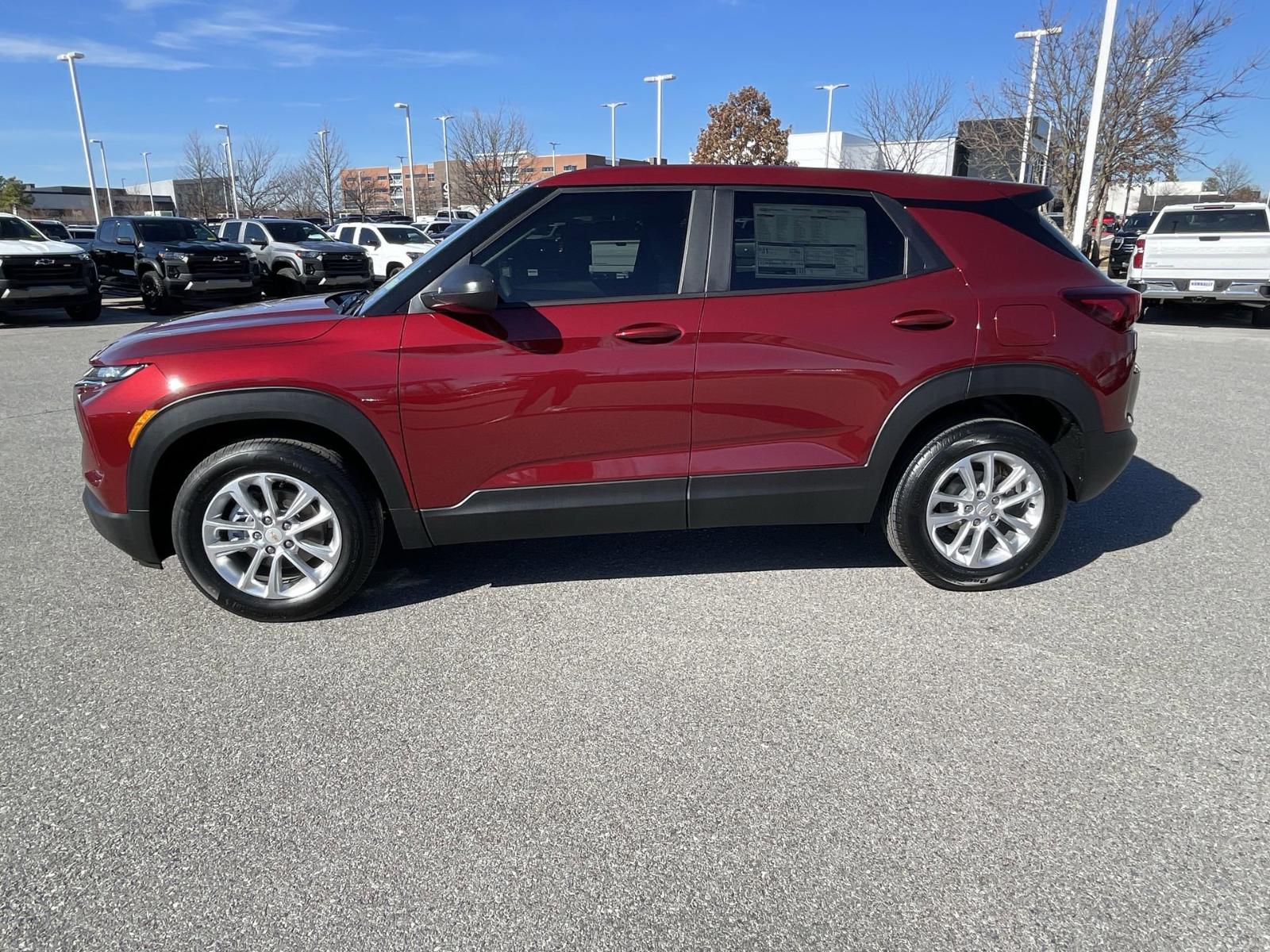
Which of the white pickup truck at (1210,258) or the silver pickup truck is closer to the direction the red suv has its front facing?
the silver pickup truck

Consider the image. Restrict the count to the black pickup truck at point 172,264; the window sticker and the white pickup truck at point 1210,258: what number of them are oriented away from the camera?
1

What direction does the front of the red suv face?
to the viewer's left

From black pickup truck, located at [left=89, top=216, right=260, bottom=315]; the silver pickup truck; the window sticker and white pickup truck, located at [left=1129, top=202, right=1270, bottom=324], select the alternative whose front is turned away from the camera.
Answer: the white pickup truck

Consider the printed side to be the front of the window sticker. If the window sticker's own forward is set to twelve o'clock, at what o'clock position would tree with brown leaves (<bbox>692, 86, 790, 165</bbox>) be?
The tree with brown leaves is roughly at 6 o'clock from the window sticker.

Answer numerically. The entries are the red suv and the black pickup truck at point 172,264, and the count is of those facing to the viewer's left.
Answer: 1

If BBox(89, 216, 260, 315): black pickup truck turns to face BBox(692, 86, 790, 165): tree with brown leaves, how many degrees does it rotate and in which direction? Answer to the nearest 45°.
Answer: approximately 90° to its left

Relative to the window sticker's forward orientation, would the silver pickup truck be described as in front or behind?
behind

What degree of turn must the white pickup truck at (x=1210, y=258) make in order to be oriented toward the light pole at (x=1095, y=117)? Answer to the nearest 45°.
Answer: approximately 45° to its left

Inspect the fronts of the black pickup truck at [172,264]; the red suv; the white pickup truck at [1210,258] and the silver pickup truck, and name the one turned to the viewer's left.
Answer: the red suv

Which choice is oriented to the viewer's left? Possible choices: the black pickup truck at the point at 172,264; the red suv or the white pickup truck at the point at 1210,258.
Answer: the red suv

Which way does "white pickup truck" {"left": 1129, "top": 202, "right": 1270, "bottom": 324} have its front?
away from the camera

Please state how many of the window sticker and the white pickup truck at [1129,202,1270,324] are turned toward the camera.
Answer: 1
